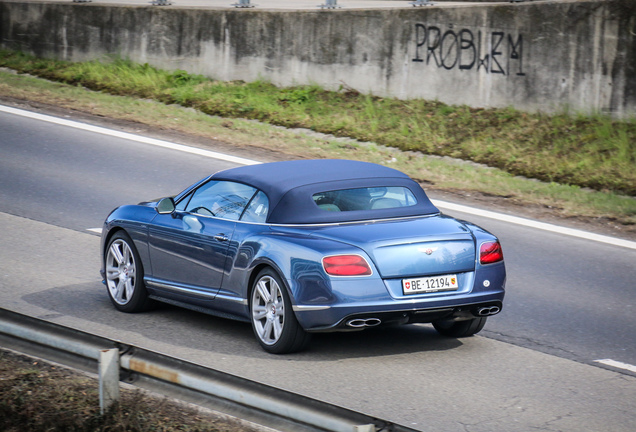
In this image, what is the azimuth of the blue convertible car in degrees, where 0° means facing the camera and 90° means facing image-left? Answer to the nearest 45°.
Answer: approximately 135°
